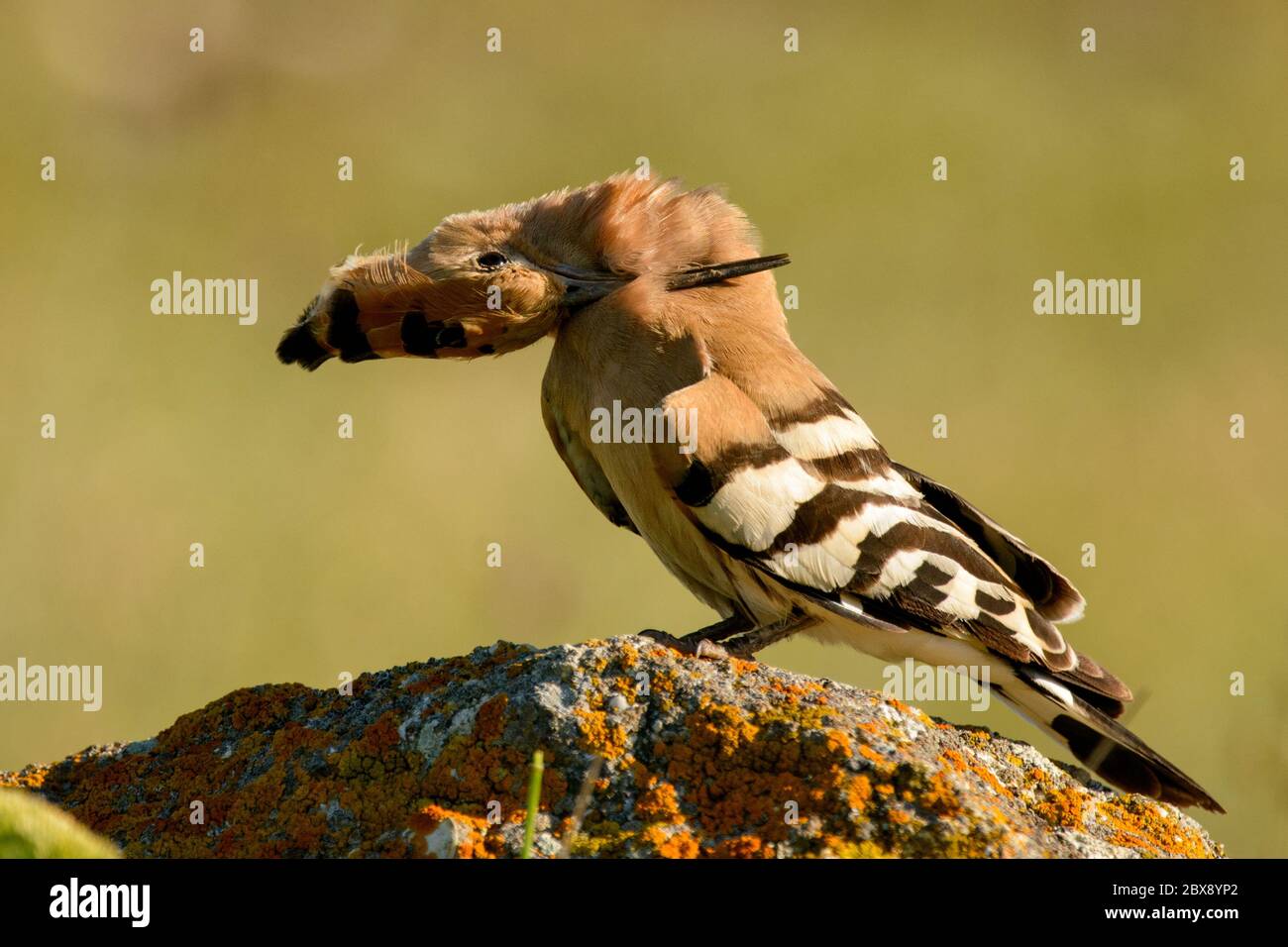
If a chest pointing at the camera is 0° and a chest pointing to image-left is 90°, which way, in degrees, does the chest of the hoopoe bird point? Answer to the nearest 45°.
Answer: approximately 90°
